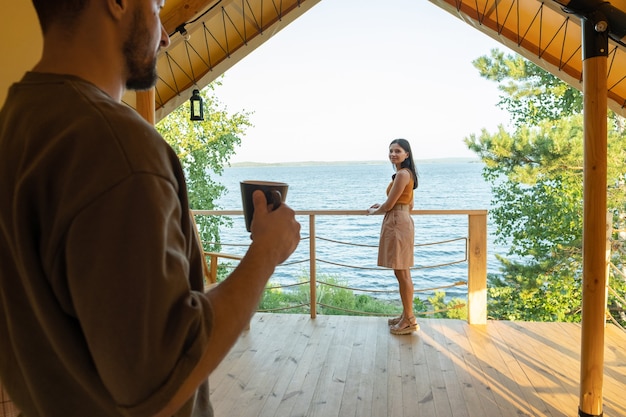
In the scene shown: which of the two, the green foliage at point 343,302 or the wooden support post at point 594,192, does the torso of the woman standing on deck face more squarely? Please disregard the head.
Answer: the green foliage

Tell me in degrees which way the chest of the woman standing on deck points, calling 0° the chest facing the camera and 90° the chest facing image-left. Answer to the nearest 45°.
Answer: approximately 90°

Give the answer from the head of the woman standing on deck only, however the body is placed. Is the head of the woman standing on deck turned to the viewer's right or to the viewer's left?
to the viewer's left

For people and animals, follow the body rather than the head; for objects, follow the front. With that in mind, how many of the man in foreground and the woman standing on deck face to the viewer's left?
1

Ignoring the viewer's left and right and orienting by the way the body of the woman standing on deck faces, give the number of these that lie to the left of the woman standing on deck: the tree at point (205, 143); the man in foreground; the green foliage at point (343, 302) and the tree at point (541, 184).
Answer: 1

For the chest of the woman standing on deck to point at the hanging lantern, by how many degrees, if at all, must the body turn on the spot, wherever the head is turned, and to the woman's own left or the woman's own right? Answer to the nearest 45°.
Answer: approximately 45° to the woman's own left

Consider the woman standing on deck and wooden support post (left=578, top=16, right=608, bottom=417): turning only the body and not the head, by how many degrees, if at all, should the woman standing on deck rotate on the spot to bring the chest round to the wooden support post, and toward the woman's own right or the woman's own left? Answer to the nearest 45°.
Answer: approximately 135° to the woman's own left

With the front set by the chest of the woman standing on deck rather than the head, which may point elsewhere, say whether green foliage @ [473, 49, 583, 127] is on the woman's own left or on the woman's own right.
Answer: on the woman's own right

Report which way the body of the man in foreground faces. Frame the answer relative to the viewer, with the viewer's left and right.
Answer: facing away from the viewer and to the right of the viewer

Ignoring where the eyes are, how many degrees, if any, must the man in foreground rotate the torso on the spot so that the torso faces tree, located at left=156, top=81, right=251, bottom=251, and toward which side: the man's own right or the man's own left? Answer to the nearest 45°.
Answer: approximately 45° to the man's own left

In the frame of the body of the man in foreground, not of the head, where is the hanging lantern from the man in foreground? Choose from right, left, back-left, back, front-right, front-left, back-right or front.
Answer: front-left

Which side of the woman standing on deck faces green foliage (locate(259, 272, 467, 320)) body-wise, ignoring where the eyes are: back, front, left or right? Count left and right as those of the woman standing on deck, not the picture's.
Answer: right

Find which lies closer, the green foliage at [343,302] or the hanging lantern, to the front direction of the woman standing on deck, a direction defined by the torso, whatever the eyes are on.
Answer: the hanging lantern

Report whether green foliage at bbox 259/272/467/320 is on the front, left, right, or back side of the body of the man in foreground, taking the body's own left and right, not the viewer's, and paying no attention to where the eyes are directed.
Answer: front
